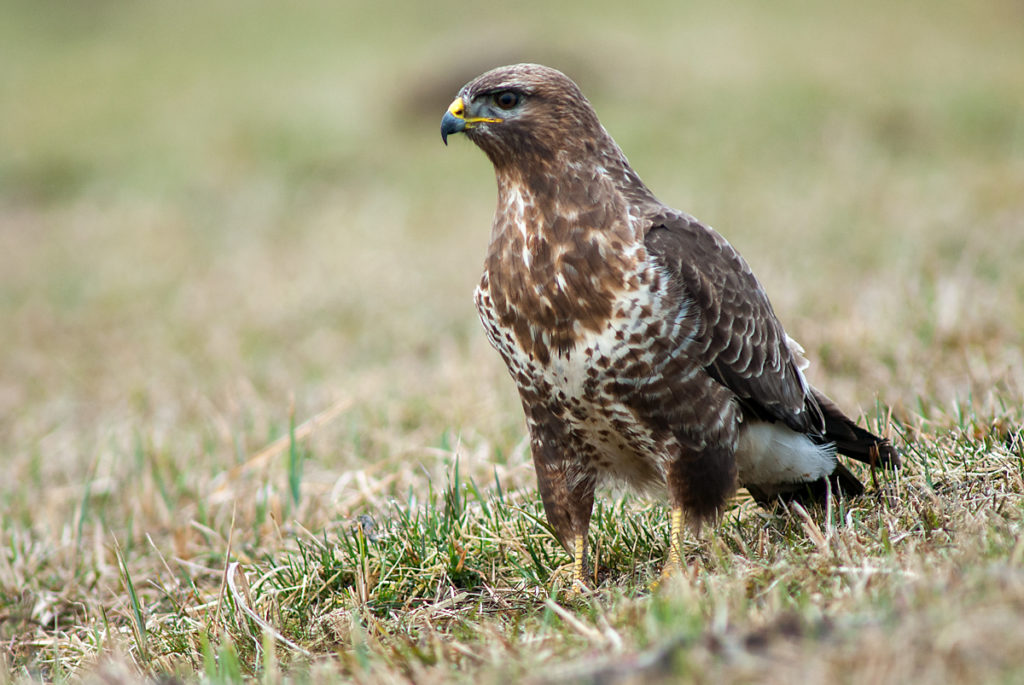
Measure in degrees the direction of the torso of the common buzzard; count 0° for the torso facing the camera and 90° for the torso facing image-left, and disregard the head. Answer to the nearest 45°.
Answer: approximately 45°
